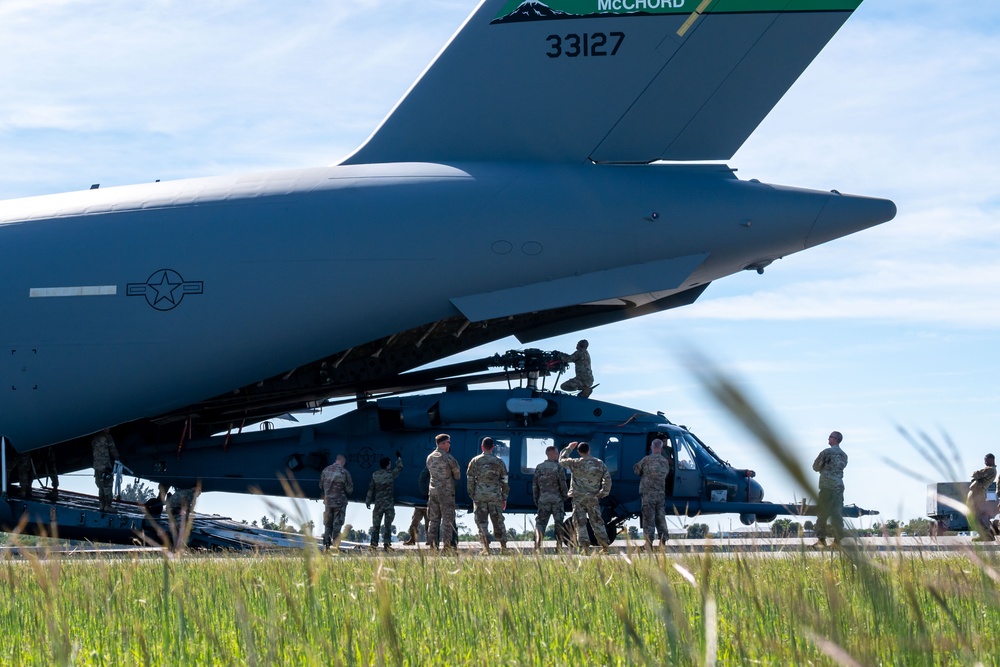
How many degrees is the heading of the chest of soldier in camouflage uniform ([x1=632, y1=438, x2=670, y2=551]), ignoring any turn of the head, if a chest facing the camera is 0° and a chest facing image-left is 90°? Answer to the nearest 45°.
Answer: approximately 180°

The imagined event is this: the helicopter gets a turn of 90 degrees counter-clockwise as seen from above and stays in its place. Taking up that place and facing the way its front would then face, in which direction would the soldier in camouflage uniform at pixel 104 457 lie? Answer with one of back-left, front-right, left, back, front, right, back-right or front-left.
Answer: left

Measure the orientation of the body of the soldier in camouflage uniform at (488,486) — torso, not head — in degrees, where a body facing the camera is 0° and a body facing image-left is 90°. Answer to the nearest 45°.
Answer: approximately 180°

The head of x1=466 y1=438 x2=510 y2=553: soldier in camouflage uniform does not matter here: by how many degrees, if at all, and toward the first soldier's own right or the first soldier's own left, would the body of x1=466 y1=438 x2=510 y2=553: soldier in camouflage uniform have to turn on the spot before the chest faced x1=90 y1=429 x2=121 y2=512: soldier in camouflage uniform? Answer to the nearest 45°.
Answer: approximately 45° to the first soldier's own left

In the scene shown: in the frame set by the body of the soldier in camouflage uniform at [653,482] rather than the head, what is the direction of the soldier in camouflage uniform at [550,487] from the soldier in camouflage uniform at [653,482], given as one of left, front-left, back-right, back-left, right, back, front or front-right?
left

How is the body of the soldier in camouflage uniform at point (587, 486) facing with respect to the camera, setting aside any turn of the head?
away from the camera

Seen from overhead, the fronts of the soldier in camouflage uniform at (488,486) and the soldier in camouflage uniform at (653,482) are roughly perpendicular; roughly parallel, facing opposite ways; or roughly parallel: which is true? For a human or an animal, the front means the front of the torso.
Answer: roughly parallel

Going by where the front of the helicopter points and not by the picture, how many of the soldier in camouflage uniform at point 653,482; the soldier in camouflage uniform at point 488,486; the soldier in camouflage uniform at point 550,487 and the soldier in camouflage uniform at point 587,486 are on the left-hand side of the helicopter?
0

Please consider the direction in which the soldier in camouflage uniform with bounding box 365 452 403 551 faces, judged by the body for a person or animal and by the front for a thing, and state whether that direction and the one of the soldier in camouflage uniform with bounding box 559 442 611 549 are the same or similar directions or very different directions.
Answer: same or similar directions

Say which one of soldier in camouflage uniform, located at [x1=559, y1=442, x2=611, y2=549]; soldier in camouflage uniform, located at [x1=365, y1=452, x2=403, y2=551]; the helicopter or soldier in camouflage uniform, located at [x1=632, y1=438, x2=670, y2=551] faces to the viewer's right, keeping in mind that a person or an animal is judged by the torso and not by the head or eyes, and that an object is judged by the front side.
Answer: the helicopter

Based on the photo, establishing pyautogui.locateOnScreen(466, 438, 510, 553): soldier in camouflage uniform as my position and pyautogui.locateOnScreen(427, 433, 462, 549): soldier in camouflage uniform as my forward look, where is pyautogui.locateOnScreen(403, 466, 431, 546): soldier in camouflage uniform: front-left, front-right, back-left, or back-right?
front-right

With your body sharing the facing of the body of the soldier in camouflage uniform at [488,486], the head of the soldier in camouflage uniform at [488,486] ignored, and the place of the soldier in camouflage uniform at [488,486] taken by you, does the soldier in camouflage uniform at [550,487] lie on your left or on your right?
on your right

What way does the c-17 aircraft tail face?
to the viewer's left

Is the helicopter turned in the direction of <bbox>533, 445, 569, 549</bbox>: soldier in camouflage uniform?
no

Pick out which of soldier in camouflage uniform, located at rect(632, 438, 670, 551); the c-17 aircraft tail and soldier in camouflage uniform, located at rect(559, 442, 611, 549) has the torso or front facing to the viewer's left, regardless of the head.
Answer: the c-17 aircraft tail

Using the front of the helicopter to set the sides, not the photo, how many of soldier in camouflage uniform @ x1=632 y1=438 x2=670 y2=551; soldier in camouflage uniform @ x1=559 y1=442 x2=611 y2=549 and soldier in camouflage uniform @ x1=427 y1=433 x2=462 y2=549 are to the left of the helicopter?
0

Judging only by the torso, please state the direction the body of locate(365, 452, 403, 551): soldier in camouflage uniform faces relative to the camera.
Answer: away from the camera

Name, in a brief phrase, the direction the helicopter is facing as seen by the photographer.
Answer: facing to the right of the viewer

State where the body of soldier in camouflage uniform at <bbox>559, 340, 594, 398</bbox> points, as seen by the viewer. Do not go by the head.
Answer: to the viewer's left
